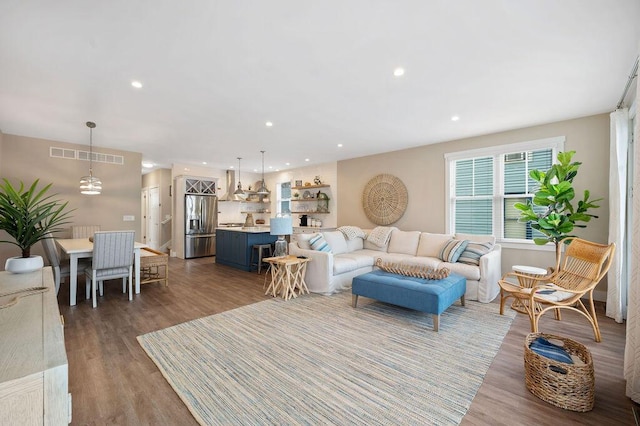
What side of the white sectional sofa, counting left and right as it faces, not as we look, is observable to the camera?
front

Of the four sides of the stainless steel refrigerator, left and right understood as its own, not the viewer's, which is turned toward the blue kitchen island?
front

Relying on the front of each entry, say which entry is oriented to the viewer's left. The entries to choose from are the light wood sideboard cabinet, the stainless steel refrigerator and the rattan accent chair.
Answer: the rattan accent chair

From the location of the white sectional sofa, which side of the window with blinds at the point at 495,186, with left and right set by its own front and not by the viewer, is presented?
front

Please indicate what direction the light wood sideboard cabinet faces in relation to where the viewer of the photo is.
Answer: facing to the right of the viewer

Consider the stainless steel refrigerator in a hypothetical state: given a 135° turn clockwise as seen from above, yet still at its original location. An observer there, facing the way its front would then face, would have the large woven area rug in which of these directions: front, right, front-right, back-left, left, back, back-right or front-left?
back-left

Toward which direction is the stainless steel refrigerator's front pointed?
toward the camera

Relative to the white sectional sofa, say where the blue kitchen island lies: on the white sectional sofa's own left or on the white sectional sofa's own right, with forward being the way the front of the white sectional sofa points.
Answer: on the white sectional sofa's own right

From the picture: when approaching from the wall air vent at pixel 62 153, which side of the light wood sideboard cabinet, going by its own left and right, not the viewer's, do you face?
left

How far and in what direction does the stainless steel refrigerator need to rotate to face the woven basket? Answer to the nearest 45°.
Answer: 0° — it already faces it

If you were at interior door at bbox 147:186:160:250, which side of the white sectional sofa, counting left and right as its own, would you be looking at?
right

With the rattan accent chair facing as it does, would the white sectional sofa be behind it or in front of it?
in front

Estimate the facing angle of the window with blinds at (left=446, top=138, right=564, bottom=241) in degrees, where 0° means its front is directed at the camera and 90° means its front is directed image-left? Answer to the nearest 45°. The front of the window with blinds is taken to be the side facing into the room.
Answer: approximately 45°

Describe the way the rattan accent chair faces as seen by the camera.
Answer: facing to the left of the viewer

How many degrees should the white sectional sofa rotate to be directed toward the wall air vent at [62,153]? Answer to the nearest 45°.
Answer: approximately 90° to its right
